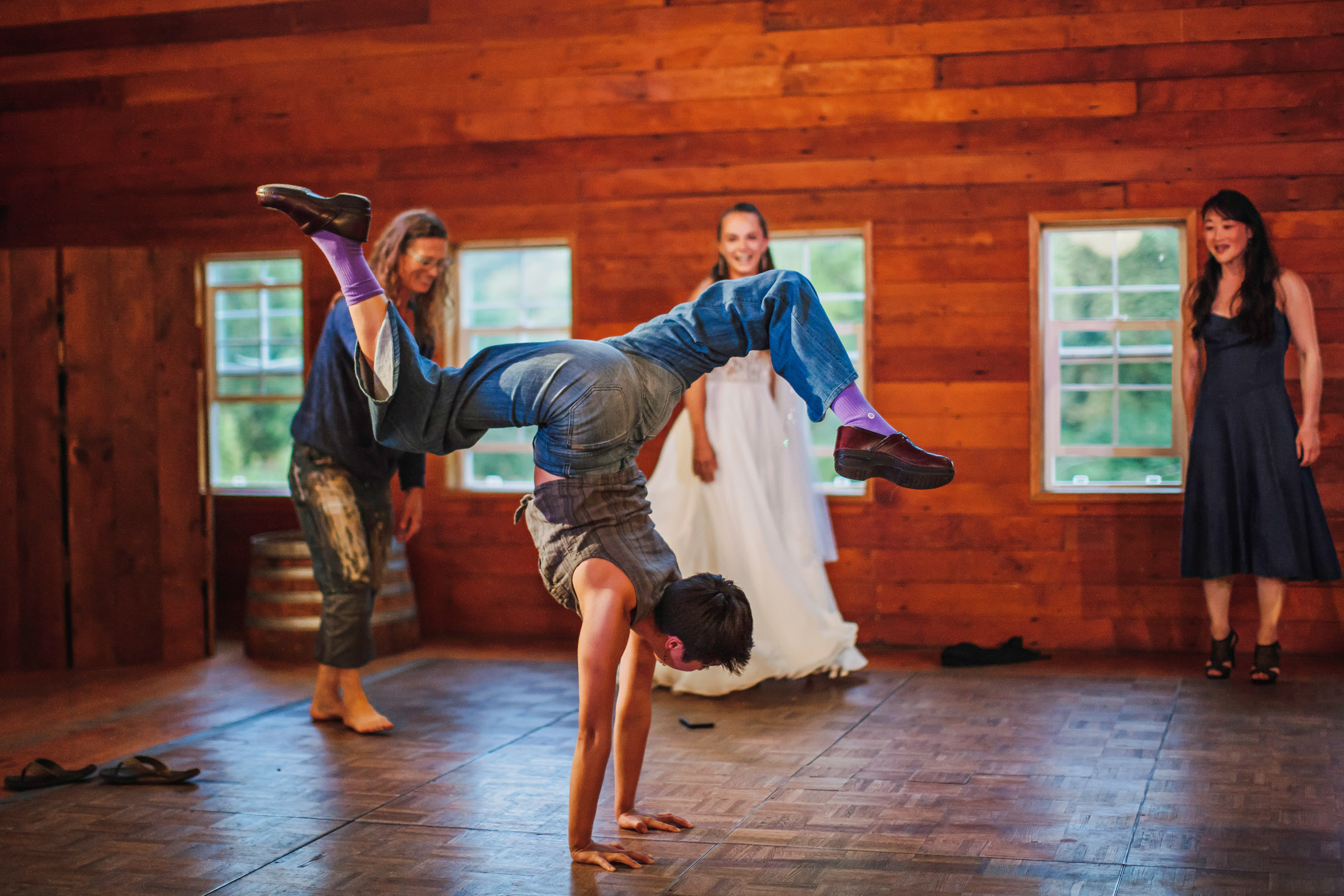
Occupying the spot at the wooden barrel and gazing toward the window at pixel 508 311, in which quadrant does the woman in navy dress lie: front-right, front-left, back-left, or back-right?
front-right

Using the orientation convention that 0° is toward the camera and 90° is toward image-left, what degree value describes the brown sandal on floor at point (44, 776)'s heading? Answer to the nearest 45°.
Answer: approximately 90°

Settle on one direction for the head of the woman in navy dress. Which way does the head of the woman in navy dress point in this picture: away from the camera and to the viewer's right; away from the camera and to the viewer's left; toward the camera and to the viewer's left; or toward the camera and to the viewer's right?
toward the camera and to the viewer's left

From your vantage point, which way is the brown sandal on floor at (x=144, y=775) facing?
to the viewer's left

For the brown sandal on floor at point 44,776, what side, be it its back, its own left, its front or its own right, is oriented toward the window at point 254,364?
right

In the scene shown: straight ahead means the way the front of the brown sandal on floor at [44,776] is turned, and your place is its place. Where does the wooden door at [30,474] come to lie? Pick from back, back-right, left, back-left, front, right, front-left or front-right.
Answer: right

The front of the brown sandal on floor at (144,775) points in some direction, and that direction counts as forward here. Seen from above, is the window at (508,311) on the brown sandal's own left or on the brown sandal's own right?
on the brown sandal's own right

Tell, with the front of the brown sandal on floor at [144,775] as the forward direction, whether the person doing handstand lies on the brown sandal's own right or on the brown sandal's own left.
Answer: on the brown sandal's own left

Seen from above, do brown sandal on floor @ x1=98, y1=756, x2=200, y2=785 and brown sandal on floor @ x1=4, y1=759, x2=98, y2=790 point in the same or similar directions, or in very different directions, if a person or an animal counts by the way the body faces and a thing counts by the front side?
same or similar directions

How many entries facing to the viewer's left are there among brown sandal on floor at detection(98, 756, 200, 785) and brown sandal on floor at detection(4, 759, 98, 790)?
2

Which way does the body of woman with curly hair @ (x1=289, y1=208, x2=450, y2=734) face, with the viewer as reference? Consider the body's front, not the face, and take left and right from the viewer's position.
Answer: facing the viewer and to the right of the viewer

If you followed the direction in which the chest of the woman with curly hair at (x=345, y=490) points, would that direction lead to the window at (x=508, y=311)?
no

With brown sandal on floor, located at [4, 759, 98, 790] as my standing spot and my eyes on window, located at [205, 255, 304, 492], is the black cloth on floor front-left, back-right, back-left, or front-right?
front-right

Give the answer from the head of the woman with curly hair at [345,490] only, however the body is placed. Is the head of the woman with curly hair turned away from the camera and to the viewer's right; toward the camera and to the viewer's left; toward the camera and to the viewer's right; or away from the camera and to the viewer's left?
toward the camera and to the viewer's right

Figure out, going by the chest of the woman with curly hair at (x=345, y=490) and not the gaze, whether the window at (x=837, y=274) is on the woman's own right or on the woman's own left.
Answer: on the woman's own left
